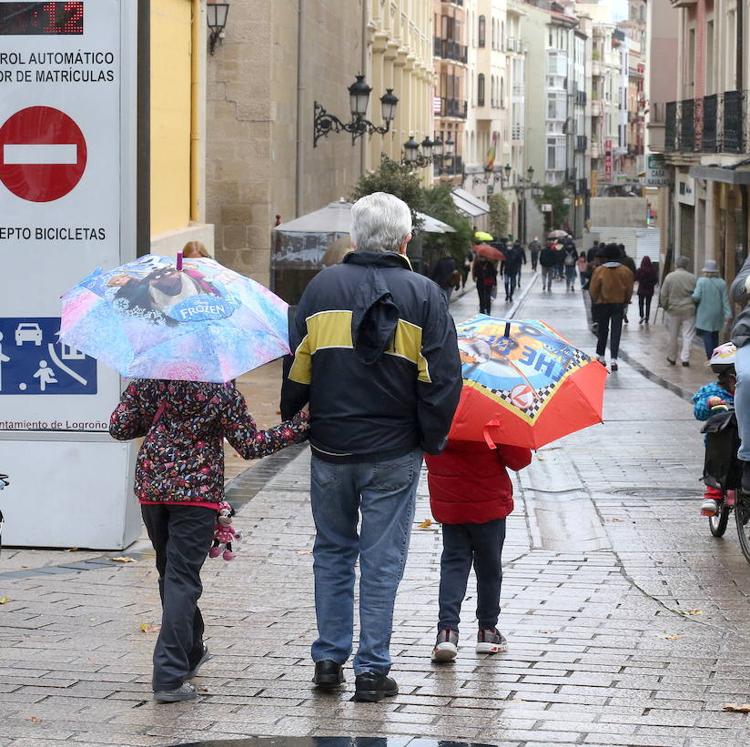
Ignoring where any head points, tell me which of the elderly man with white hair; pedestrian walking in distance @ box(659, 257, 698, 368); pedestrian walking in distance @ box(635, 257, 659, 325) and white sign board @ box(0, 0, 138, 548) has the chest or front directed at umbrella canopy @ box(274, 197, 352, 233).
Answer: the elderly man with white hair

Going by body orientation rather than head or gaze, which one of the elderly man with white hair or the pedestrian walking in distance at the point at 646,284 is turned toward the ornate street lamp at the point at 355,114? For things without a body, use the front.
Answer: the elderly man with white hair

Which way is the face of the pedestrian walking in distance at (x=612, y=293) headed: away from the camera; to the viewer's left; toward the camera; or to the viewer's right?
away from the camera

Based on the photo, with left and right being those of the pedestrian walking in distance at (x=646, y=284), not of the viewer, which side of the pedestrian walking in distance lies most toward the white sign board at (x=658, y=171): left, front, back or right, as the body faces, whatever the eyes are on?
front

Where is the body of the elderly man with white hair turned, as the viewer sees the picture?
away from the camera

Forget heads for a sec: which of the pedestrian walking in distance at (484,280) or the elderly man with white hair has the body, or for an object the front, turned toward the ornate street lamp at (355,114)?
the elderly man with white hair

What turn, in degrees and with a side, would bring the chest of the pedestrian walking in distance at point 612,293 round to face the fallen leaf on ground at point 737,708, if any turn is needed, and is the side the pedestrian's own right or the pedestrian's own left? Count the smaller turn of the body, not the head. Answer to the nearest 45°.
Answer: approximately 180°

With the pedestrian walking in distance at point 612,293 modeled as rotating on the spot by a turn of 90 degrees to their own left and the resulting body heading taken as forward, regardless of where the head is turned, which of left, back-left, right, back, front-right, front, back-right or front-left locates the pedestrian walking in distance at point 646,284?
right

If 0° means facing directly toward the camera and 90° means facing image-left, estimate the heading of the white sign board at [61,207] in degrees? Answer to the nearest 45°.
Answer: approximately 0°

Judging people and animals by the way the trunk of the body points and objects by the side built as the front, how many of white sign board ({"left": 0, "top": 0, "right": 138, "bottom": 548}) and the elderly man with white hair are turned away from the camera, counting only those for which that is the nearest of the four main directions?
1

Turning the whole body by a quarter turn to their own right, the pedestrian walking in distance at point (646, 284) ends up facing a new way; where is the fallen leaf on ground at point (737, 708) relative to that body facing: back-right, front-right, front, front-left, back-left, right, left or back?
right

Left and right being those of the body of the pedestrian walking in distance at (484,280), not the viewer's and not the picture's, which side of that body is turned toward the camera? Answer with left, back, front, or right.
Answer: front

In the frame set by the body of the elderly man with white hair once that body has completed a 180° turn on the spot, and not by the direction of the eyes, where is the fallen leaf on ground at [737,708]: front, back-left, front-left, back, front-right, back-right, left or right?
left

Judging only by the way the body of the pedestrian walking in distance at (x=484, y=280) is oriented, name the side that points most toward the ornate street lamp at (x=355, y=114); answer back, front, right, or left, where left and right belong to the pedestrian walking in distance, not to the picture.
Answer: back
